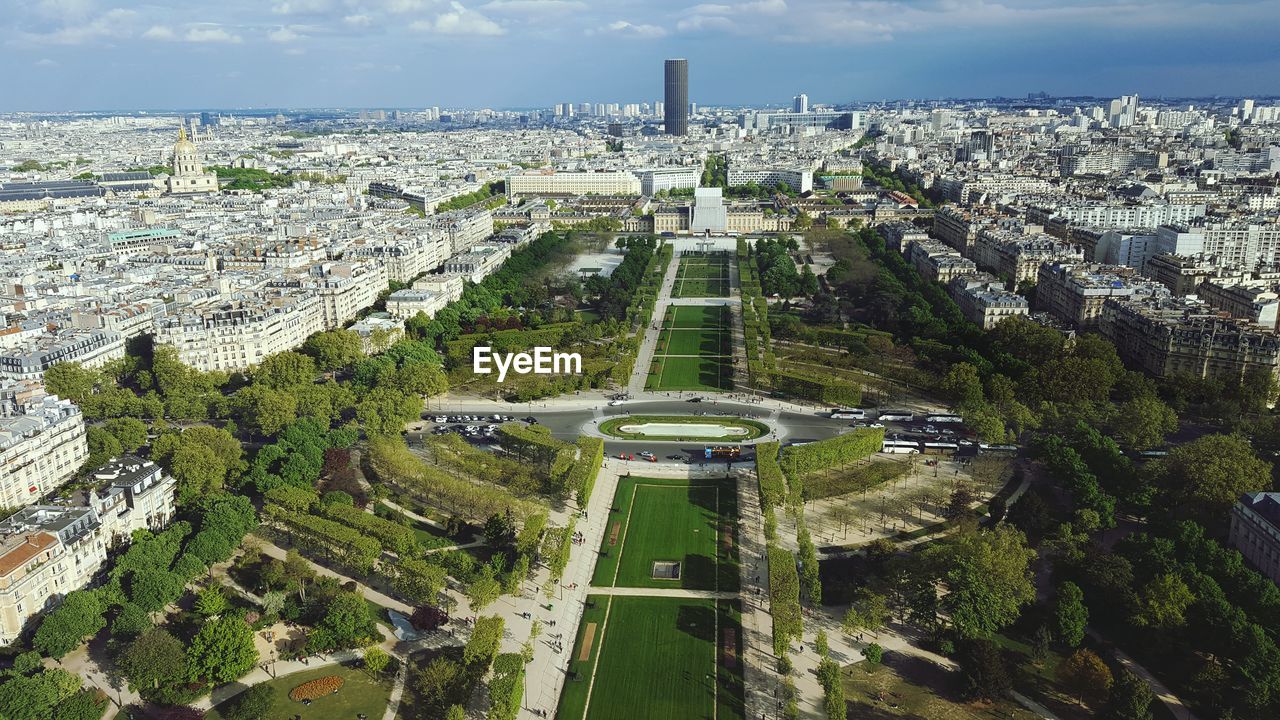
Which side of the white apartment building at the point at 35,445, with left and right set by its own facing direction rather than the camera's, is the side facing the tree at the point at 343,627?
front

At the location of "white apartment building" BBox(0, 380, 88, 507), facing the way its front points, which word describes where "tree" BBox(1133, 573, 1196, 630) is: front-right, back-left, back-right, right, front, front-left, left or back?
front

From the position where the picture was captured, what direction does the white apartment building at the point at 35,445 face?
facing the viewer and to the right of the viewer

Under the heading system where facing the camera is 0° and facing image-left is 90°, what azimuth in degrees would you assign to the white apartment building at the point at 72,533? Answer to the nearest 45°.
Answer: approximately 315°

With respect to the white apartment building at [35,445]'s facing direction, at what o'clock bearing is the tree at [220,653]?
The tree is roughly at 1 o'clock from the white apartment building.

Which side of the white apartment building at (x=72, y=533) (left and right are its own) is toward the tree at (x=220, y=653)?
front

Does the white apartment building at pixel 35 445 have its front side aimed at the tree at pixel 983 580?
yes

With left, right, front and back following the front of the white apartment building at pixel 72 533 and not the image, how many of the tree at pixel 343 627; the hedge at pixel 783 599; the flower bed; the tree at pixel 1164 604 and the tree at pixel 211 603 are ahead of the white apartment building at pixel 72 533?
5

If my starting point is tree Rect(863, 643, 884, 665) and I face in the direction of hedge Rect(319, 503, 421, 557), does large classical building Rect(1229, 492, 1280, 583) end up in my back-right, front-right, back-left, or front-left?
back-right

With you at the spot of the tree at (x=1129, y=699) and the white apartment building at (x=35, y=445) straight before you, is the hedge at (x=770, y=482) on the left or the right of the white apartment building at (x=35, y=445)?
right

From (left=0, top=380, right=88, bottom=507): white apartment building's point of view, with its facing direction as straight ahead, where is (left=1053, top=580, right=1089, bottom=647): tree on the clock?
The tree is roughly at 12 o'clock from the white apartment building.

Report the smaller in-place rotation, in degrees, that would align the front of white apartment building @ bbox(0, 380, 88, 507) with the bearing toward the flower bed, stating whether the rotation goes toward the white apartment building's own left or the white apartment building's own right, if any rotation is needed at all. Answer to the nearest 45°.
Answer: approximately 45° to the white apartment building's own right

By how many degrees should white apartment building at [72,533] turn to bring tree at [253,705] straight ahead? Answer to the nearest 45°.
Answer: approximately 45° to its right

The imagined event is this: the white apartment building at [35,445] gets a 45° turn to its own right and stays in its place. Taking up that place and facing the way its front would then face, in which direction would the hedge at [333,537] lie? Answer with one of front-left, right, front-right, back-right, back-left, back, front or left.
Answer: front-left

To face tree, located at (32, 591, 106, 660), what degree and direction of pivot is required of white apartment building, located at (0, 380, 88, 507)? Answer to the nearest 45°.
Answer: approximately 45° to its right

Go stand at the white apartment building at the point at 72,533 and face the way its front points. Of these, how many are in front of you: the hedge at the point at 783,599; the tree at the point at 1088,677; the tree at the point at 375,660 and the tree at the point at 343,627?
4

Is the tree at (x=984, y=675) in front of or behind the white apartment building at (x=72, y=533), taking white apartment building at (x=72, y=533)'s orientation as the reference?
in front

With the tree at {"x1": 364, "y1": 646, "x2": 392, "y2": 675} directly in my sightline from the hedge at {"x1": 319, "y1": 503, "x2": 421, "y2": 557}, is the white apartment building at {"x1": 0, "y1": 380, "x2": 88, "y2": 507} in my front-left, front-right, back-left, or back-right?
back-right

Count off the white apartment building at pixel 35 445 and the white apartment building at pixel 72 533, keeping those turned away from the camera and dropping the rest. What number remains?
0
